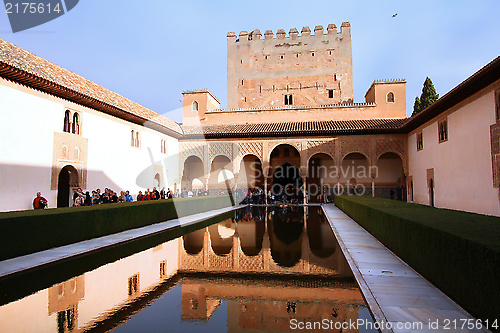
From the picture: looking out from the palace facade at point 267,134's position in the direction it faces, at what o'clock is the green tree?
The green tree is roughly at 8 o'clock from the palace facade.

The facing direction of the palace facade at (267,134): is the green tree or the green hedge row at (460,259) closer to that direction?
the green hedge row

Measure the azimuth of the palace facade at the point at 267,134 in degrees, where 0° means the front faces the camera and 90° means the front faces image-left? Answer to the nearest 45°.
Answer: approximately 0°

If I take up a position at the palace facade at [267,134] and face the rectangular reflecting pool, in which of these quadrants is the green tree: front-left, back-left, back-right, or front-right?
back-left

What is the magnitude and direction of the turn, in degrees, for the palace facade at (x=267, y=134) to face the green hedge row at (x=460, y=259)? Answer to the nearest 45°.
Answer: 0° — it already faces it

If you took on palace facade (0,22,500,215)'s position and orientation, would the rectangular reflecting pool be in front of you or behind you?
in front

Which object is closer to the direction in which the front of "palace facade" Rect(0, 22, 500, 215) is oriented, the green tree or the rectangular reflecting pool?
the rectangular reflecting pool

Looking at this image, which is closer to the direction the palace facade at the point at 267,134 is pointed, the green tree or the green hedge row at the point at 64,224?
the green hedge row
